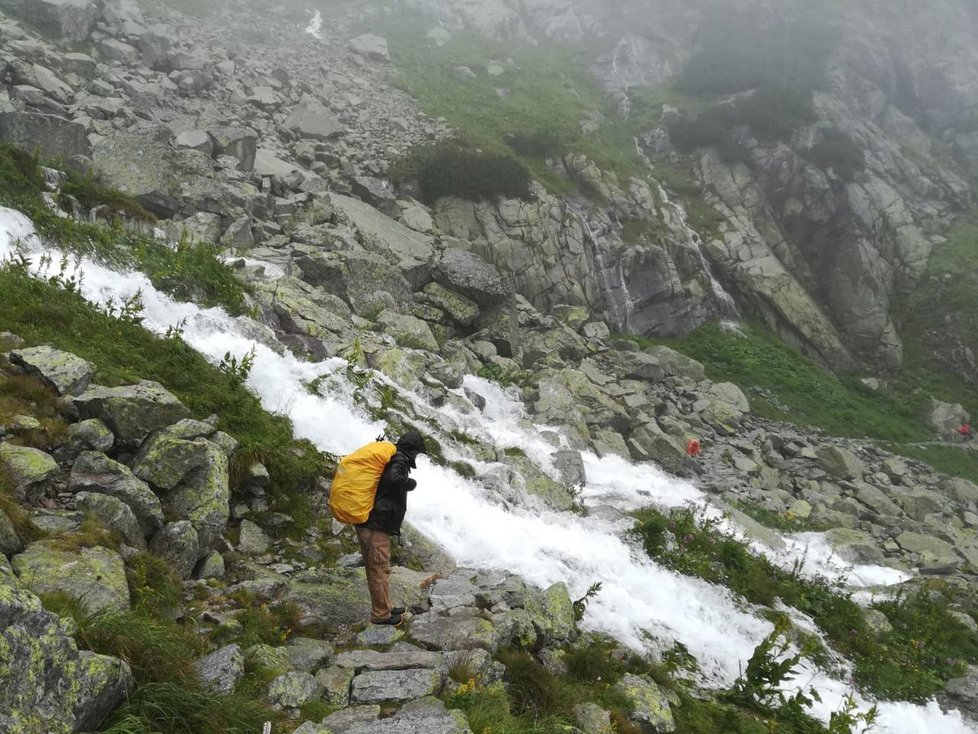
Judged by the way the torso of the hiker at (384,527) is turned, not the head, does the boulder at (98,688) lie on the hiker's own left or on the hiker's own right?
on the hiker's own right

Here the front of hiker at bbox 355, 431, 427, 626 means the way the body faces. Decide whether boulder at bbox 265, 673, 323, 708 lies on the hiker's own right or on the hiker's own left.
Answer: on the hiker's own right

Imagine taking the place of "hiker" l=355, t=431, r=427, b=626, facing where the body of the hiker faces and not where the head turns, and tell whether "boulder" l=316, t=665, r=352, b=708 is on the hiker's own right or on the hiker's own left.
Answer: on the hiker's own right

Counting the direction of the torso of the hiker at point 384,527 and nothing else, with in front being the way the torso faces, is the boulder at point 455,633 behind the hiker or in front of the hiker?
in front

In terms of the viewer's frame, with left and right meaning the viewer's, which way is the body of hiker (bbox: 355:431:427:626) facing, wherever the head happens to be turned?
facing to the right of the viewer

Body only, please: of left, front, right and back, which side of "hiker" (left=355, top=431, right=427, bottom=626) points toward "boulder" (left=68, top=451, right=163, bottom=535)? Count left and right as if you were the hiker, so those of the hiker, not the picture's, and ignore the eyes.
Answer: back

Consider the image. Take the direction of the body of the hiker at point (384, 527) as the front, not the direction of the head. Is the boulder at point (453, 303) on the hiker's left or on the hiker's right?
on the hiker's left

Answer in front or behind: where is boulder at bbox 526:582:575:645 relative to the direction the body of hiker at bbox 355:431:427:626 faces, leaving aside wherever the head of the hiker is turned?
in front
